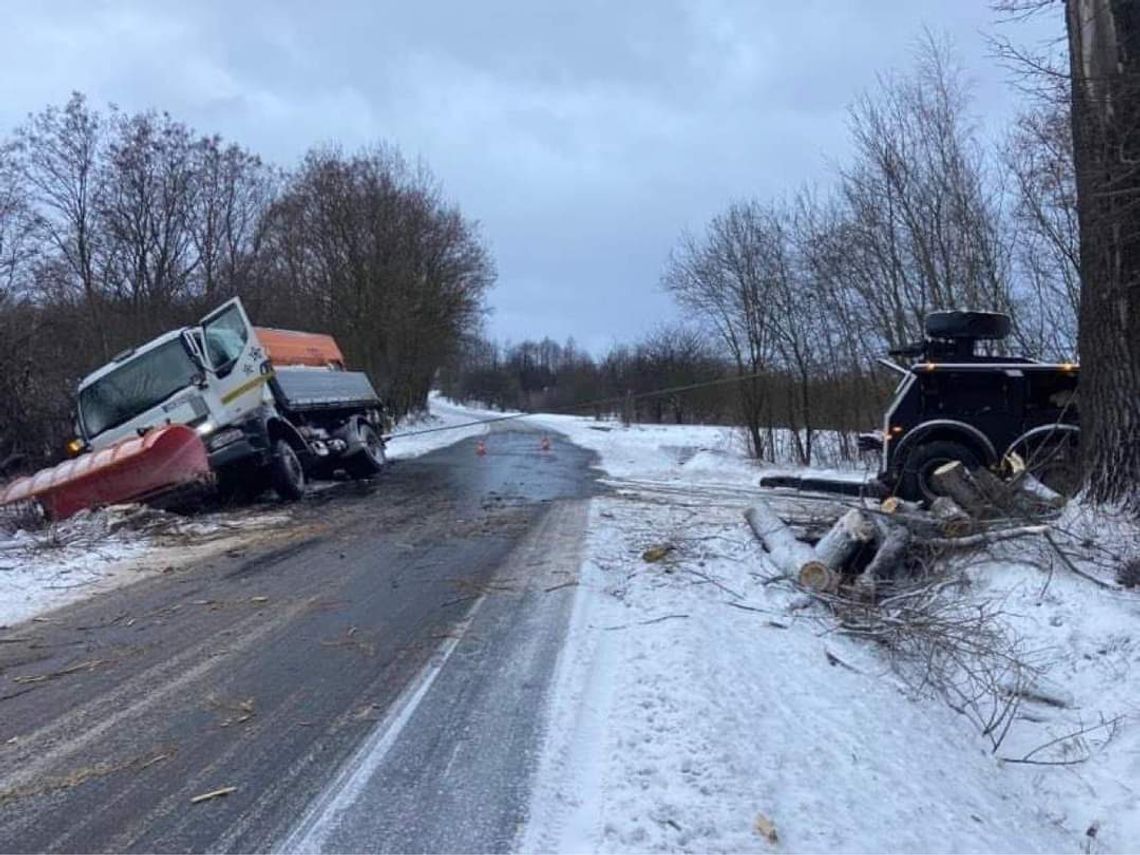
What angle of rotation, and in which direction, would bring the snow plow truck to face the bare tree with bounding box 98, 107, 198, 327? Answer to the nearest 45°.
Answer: approximately 135° to its right

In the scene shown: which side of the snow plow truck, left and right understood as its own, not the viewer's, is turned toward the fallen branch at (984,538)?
left

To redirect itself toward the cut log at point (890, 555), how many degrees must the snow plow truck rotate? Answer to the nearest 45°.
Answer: approximately 90° to its left

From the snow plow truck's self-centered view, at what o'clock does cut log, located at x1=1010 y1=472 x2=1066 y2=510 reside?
The cut log is roughly at 9 o'clock from the snow plow truck.

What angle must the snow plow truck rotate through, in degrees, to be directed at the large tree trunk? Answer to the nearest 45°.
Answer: approximately 90° to its left

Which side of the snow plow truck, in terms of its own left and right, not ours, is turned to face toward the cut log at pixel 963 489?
left

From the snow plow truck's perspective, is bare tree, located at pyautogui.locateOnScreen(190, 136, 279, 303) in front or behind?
behind
